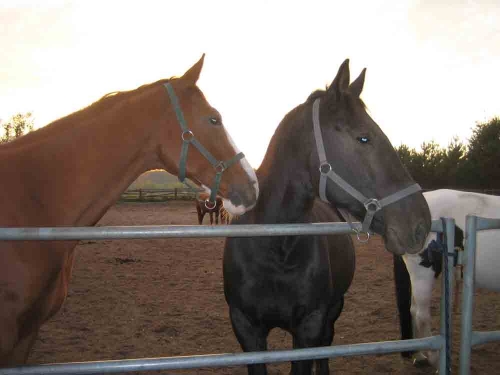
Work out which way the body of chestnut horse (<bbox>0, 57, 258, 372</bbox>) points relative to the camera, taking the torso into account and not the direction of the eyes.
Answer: to the viewer's right

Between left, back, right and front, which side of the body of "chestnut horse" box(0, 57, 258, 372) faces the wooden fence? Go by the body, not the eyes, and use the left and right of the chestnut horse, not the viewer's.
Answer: left

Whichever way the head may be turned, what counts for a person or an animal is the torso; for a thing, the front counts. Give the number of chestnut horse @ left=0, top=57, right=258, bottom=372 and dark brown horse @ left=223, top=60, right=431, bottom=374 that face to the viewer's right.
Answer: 1

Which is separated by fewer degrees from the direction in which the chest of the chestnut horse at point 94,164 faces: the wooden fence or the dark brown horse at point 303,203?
the dark brown horse

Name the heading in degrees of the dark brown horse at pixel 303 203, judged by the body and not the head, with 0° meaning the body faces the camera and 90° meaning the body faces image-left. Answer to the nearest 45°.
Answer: approximately 0°
